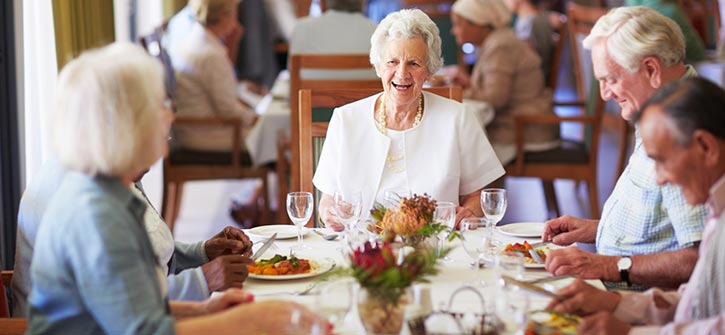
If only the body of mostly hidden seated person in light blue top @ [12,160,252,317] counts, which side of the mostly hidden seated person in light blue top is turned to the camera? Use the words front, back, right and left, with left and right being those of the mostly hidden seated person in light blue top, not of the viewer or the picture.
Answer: right

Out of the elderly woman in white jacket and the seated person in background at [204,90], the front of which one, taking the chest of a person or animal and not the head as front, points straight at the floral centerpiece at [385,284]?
the elderly woman in white jacket

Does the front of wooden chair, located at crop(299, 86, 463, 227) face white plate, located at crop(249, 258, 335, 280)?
yes

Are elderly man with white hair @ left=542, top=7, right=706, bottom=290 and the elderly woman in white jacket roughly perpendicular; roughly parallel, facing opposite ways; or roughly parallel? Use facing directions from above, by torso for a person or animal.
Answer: roughly perpendicular

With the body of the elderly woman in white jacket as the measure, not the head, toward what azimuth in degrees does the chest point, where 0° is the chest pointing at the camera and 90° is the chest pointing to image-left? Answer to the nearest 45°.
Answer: approximately 0°

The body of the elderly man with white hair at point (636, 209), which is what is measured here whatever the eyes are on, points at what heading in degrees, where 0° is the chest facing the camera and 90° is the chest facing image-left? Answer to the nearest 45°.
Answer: approximately 90°

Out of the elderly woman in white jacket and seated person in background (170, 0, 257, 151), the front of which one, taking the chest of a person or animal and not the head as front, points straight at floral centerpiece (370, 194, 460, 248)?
the elderly woman in white jacket

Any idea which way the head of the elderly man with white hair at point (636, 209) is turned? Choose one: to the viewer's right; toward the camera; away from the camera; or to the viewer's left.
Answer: to the viewer's left

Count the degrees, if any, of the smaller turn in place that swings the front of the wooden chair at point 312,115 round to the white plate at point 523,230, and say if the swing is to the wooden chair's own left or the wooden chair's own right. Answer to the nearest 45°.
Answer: approximately 45° to the wooden chair's own left

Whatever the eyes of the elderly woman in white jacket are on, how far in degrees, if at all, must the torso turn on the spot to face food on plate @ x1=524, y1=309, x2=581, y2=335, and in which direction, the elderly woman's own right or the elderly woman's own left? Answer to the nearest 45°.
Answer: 0° — they already face it

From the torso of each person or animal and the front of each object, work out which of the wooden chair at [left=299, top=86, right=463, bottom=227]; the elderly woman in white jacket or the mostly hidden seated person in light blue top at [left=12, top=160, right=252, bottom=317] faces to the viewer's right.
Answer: the mostly hidden seated person in light blue top

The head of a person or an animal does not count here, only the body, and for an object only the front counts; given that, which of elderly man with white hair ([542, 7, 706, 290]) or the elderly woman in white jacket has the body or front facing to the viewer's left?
the elderly man with white hair

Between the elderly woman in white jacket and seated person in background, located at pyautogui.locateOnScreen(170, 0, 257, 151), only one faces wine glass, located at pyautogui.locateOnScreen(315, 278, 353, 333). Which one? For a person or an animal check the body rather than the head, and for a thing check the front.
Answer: the elderly woman in white jacket
